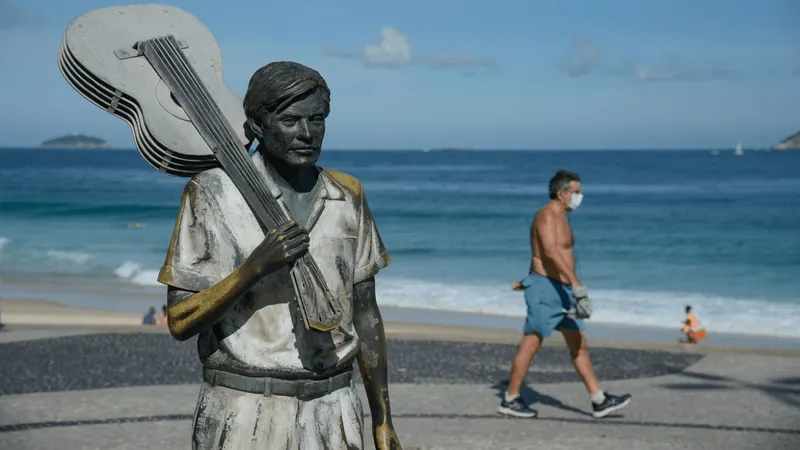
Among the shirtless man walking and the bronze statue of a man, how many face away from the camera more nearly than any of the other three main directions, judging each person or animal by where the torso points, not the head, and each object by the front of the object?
0

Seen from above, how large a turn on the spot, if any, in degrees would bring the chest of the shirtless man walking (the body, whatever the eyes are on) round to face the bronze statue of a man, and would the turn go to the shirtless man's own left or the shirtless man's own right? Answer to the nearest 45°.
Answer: approximately 90° to the shirtless man's own right

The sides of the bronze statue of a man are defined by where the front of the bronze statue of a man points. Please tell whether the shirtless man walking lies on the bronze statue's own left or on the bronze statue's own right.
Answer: on the bronze statue's own left

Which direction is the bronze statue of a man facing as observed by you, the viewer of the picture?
facing the viewer and to the right of the viewer

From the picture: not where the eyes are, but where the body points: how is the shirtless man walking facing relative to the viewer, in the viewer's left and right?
facing to the right of the viewer

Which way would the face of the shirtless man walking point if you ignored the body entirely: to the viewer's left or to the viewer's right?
to the viewer's right
